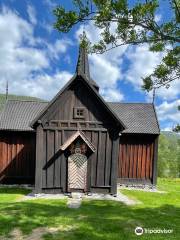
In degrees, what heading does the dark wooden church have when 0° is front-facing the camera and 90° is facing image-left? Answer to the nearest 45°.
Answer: approximately 0°
